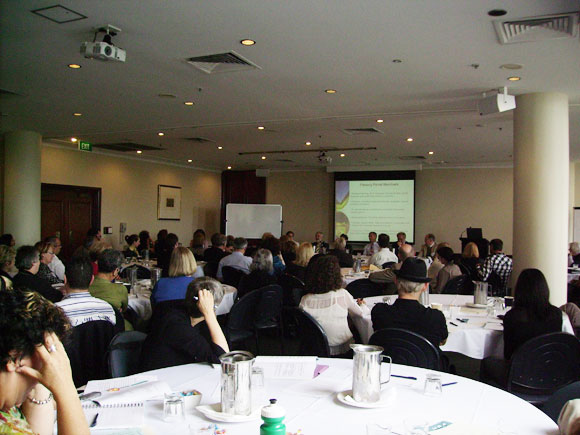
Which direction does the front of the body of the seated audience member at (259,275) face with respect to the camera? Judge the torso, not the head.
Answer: away from the camera

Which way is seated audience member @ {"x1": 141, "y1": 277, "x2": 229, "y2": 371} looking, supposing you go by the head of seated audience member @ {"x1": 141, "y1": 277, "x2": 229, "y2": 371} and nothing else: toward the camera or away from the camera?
away from the camera

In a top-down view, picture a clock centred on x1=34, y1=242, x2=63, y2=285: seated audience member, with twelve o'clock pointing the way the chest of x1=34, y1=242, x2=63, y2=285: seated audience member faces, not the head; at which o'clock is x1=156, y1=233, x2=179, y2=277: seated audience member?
x1=156, y1=233, x2=179, y2=277: seated audience member is roughly at 11 o'clock from x1=34, y1=242, x2=63, y2=285: seated audience member.

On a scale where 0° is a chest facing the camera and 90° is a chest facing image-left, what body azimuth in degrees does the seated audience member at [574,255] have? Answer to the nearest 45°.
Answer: approximately 135°

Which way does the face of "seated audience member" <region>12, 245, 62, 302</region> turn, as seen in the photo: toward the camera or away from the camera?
away from the camera

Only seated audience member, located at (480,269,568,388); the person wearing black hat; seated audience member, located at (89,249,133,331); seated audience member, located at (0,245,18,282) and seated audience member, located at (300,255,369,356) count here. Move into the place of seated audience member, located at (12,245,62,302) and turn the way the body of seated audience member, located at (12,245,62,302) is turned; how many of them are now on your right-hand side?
4

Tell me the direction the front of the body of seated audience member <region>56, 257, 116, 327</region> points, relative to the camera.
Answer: away from the camera

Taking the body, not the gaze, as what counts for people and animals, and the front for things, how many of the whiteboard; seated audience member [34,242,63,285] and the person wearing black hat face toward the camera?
1

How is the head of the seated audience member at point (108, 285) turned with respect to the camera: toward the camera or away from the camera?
away from the camera

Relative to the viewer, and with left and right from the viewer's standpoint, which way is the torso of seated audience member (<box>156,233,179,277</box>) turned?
facing away from the viewer and to the right of the viewer

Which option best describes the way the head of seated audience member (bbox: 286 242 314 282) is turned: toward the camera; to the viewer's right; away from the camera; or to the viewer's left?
away from the camera

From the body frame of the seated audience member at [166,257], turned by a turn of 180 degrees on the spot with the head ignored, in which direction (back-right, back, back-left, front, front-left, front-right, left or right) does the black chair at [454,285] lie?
left

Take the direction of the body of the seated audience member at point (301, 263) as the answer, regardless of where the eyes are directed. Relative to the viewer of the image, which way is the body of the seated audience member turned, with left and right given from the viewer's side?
facing away from the viewer and to the right of the viewer
